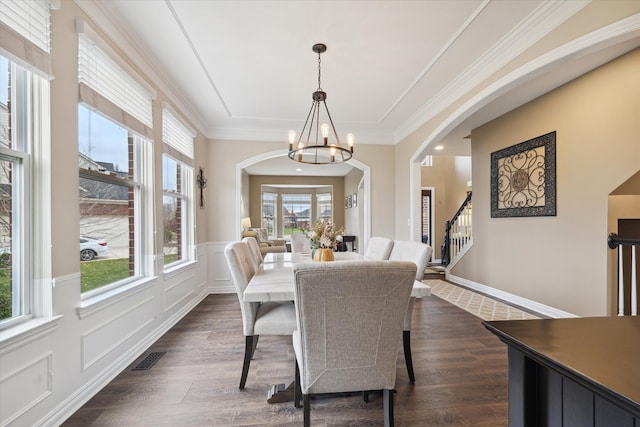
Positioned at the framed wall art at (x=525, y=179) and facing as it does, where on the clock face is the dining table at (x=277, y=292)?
The dining table is roughly at 11 o'clock from the framed wall art.

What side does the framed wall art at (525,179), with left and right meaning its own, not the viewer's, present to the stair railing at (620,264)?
left

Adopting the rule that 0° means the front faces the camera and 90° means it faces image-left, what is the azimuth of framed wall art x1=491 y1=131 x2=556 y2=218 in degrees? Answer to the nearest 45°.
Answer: approximately 45°

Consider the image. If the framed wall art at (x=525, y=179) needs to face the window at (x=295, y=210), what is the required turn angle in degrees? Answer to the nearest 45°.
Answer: approximately 90° to its right

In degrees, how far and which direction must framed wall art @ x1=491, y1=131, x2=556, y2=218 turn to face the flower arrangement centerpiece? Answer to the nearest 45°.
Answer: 0° — it already faces it

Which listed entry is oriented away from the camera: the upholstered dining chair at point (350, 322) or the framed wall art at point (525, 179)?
the upholstered dining chair

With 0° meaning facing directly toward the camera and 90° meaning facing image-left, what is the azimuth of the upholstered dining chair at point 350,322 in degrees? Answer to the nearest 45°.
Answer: approximately 180°

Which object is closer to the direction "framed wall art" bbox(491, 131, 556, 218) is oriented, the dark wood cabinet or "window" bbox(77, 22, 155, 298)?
the window

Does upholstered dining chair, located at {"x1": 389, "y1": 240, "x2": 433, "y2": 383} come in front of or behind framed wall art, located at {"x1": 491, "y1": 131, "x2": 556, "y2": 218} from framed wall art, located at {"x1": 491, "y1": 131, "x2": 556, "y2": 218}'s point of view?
in front

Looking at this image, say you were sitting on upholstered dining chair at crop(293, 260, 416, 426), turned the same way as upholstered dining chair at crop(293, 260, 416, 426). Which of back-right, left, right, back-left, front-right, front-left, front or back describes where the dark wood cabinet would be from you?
back-right

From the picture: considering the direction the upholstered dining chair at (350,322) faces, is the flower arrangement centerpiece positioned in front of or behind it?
in front

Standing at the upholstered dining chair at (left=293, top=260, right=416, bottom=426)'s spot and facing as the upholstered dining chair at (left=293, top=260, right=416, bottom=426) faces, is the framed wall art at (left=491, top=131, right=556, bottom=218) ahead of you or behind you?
ahead

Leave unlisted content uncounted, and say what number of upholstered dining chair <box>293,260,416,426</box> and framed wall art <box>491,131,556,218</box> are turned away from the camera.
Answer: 1

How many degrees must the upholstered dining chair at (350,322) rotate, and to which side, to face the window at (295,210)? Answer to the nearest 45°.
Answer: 0° — it already faces it

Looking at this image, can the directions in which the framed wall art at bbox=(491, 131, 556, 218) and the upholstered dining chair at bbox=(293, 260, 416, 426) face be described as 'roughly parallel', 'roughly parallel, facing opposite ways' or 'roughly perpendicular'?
roughly perpendicular

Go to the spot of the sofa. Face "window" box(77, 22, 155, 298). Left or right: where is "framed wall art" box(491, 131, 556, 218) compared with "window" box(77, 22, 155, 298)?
left
